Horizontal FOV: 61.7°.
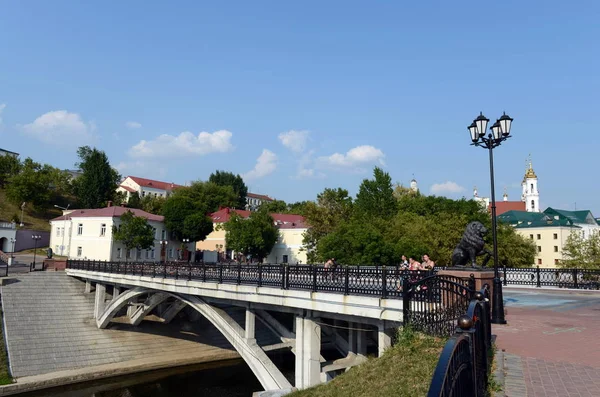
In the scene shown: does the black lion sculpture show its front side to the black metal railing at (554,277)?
no

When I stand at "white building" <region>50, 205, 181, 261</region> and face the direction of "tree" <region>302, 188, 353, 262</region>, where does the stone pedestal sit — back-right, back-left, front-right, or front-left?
front-right

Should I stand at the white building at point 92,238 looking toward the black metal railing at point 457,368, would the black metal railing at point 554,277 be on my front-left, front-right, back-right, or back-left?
front-left

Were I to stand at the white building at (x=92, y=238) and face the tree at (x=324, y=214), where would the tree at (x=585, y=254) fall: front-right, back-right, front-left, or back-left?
front-right
